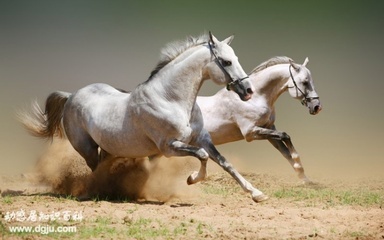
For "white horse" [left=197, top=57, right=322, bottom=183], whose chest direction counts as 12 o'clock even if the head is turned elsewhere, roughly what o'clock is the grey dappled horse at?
The grey dappled horse is roughly at 4 o'clock from the white horse.

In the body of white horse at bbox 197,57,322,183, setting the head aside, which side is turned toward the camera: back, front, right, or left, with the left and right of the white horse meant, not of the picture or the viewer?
right

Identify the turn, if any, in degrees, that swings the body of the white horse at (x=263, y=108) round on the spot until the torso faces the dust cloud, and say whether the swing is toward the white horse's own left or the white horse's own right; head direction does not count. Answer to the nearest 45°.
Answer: approximately 135° to the white horse's own right
